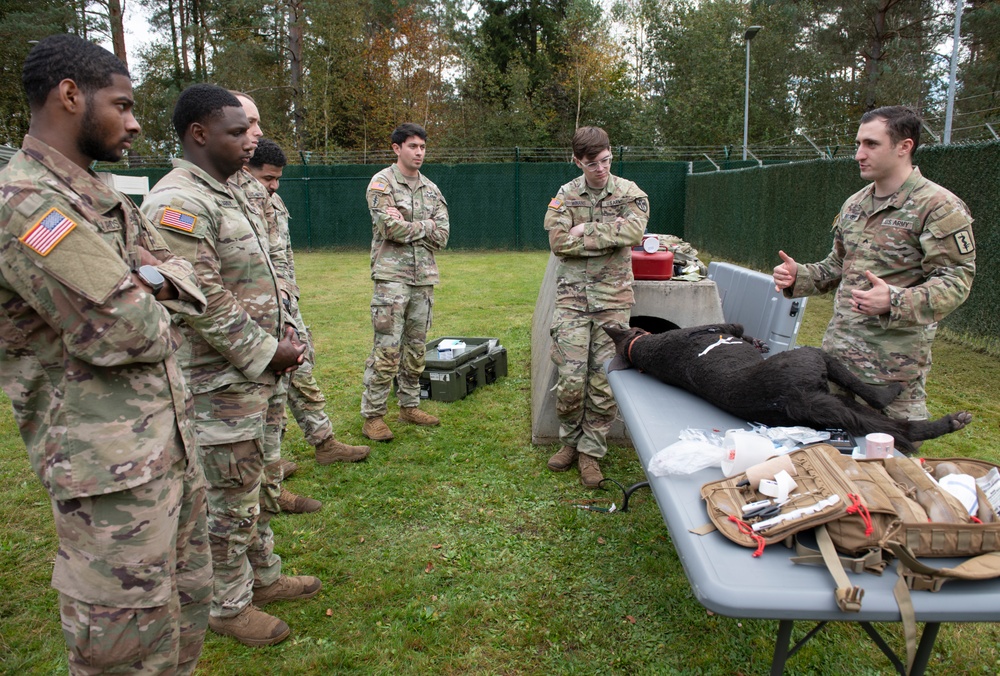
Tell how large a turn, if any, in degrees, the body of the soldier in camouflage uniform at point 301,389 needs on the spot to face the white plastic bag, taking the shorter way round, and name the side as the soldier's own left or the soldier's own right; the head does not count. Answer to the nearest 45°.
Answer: approximately 45° to the soldier's own right

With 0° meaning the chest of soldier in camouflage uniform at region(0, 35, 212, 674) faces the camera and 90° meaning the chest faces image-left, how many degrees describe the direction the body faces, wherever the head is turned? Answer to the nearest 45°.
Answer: approximately 270°

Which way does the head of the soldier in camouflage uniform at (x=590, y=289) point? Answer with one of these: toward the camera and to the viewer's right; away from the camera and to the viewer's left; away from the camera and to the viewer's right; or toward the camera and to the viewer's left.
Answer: toward the camera and to the viewer's right

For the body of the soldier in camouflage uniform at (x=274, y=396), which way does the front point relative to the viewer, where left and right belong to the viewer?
facing to the right of the viewer

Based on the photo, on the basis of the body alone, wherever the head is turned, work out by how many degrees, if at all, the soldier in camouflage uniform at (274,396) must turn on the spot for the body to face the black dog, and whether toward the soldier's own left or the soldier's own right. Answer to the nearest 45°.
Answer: approximately 45° to the soldier's own right

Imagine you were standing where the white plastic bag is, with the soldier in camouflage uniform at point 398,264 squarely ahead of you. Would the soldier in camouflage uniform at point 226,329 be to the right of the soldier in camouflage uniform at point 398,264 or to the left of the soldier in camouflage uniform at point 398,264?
left

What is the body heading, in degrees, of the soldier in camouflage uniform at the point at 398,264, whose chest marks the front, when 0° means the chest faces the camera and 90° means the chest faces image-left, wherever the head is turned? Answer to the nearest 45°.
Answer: approximately 315°

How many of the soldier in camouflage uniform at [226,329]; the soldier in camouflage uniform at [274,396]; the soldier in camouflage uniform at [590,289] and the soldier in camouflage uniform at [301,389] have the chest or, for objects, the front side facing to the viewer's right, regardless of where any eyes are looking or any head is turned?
3

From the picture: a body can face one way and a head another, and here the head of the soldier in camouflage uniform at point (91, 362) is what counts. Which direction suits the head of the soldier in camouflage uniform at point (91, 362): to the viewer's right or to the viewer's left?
to the viewer's right
